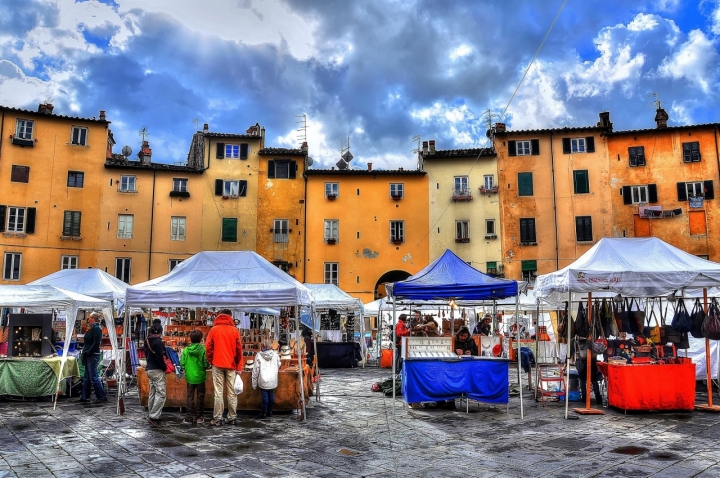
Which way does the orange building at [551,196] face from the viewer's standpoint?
toward the camera

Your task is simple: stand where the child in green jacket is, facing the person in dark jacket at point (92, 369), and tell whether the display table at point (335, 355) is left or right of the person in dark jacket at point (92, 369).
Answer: right

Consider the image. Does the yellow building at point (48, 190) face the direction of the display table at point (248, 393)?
yes

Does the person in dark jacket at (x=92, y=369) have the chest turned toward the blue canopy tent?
no

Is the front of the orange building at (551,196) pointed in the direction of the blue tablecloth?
yes

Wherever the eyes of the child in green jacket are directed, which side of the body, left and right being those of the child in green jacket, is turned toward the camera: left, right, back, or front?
back

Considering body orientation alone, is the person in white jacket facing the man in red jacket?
no

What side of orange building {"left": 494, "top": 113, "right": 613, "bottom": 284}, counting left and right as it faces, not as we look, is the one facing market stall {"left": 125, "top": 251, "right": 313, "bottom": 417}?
front

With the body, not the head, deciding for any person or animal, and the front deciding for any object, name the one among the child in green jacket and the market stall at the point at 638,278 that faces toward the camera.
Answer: the market stall

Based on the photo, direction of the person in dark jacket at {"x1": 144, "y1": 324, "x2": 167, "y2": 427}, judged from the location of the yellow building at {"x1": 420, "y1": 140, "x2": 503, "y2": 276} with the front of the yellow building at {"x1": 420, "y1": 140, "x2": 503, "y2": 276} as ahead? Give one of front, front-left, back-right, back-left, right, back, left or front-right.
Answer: front

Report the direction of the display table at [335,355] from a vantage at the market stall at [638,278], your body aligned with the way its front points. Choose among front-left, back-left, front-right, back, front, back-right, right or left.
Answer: back-right

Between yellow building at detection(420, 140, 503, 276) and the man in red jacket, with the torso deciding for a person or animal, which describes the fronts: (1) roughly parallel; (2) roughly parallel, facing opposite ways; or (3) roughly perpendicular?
roughly parallel, facing opposite ways

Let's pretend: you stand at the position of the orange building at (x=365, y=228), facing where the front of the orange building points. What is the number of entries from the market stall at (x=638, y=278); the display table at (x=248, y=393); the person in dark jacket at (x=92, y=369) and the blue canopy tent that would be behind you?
0

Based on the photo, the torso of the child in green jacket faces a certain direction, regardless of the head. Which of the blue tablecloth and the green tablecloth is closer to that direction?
the green tablecloth

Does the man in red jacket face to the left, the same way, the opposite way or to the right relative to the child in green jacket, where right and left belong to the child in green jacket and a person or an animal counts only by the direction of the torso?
the same way

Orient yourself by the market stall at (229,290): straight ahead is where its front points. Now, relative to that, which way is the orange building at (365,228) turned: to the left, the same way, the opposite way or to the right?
the same way

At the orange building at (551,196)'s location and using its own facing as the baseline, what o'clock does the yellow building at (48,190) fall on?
the yellow building at (48,190) is roughly at 2 o'clock from the orange building at (551,196).

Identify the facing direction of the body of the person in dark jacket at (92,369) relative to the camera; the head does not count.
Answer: to the viewer's left

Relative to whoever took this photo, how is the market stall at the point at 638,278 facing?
facing the viewer
